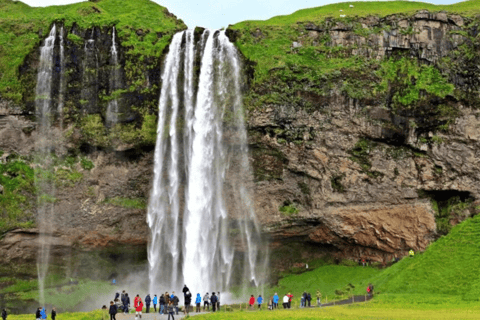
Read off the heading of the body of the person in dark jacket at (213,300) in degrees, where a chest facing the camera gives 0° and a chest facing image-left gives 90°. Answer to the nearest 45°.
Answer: approximately 180°
